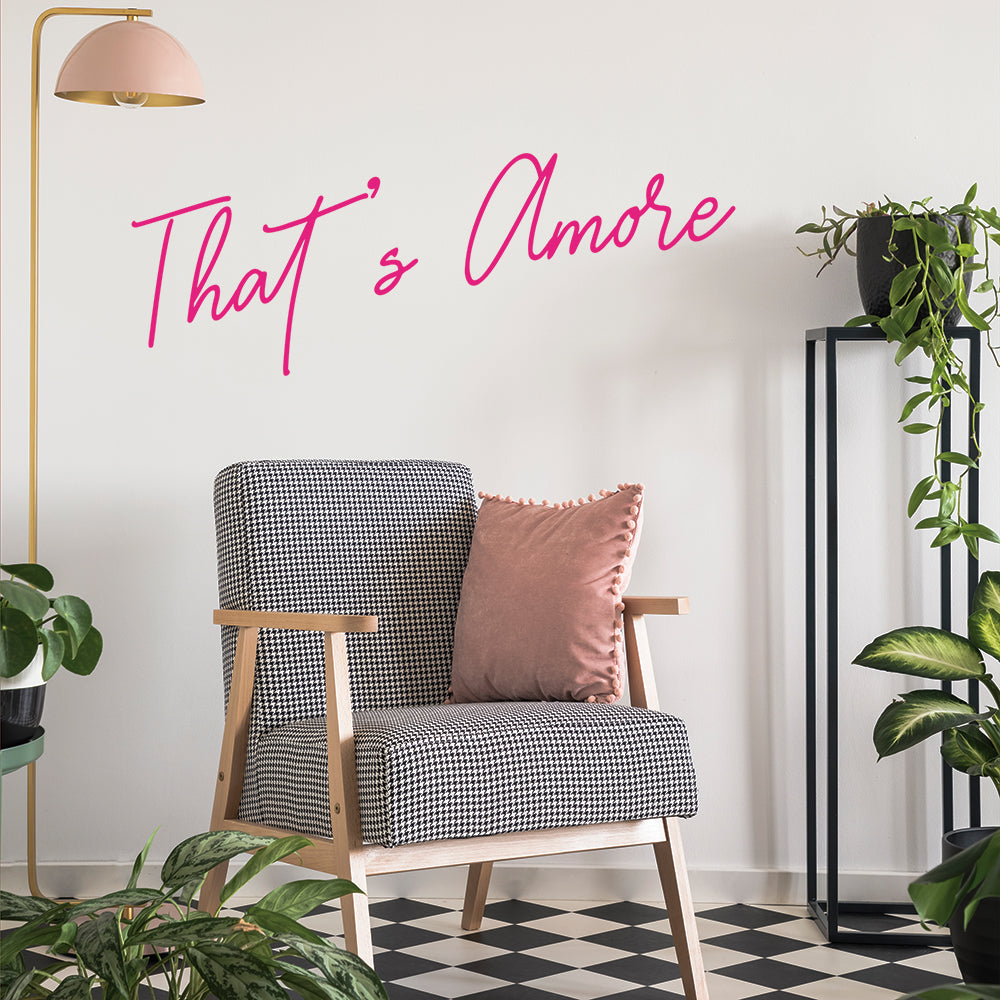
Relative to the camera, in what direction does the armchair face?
facing the viewer and to the right of the viewer

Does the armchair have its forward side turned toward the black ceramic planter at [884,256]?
no

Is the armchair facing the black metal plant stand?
no

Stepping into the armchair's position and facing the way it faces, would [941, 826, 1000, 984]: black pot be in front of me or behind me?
in front

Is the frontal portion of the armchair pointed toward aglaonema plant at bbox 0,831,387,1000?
no
